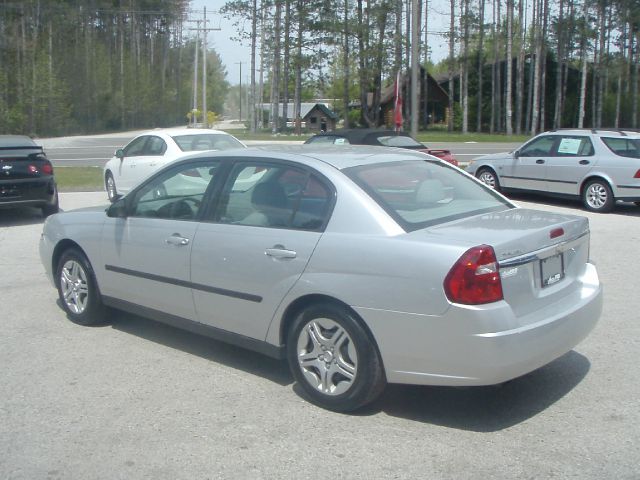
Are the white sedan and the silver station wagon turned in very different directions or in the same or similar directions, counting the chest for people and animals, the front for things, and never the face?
same or similar directions

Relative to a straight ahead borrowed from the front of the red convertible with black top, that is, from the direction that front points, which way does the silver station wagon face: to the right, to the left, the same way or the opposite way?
the same way

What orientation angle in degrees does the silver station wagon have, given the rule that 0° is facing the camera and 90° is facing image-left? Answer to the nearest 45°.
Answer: approximately 135°

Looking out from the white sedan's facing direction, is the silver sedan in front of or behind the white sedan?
behind

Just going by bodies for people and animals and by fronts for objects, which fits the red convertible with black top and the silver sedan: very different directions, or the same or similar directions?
same or similar directions

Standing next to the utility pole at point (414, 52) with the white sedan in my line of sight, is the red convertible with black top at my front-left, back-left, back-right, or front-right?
front-left

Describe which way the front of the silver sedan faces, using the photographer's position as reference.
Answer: facing away from the viewer and to the left of the viewer

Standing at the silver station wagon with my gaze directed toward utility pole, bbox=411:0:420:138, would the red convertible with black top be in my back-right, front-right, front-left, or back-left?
front-left

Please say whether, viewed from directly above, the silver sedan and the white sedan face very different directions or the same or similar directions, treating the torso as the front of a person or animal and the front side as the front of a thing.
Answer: same or similar directions

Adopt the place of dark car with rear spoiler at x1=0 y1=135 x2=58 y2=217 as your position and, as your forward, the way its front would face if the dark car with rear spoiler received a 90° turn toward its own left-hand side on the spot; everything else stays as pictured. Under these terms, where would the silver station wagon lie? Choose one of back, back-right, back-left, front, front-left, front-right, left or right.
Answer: back

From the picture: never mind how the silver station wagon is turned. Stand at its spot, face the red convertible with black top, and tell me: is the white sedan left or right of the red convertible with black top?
left

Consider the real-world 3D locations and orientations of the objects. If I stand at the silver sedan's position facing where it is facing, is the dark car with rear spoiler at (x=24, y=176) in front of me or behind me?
in front

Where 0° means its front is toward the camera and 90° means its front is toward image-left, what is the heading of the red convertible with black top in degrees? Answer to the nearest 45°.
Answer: approximately 135°

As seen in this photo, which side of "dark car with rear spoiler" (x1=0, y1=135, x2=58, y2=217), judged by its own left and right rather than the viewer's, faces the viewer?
back
